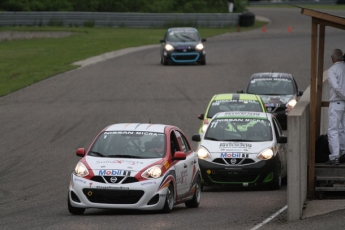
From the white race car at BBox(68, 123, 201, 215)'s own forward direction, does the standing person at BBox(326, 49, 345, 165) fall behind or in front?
behind

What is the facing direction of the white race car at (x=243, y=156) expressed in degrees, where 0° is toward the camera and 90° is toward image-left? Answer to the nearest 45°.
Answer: approximately 0°

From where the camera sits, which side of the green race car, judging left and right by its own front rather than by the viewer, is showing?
front

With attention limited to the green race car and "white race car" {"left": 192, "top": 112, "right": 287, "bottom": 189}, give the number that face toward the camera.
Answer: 2

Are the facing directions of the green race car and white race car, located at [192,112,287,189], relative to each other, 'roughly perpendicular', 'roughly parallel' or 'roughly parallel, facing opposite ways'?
roughly parallel

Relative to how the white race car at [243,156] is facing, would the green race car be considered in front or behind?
behind

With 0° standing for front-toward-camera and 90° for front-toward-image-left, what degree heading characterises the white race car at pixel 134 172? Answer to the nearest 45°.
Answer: approximately 45°

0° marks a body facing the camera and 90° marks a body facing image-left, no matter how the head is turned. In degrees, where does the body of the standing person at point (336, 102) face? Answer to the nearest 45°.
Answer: approximately 135°

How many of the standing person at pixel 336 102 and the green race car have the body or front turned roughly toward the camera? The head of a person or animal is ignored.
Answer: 1

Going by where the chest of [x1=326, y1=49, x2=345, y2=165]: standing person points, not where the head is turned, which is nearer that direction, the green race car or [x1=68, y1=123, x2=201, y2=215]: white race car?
the green race car

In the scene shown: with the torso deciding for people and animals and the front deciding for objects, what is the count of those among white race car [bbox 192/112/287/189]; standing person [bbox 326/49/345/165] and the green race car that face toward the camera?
2
